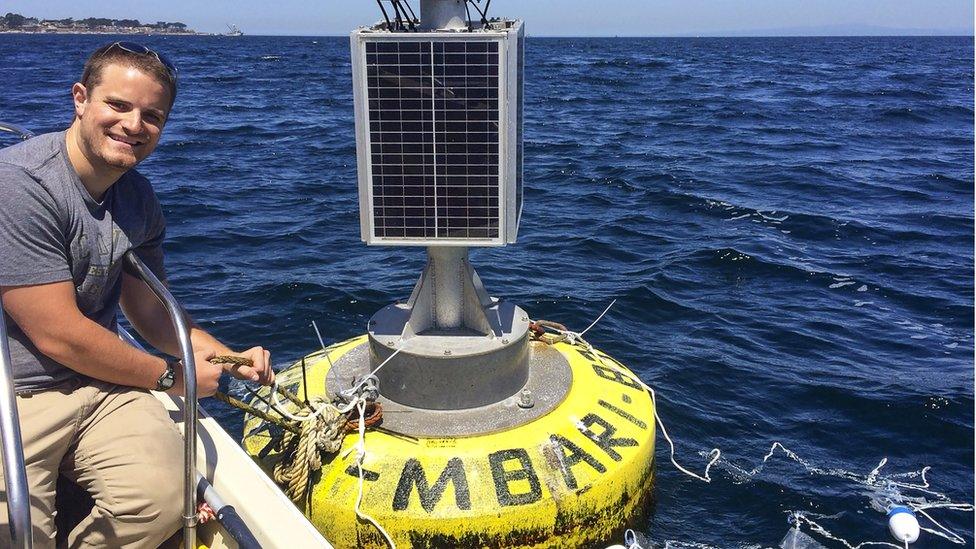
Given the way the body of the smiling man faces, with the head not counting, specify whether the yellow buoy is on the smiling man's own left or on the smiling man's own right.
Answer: on the smiling man's own left

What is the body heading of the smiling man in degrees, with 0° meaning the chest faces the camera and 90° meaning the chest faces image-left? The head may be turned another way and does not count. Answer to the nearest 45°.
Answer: approximately 315°

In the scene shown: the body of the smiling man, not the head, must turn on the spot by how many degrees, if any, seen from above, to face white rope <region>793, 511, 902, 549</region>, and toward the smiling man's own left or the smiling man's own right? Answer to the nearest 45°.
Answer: approximately 45° to the smiling man's own left

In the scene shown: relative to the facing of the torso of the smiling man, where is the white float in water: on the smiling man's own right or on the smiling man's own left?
on the smiling man's own left
